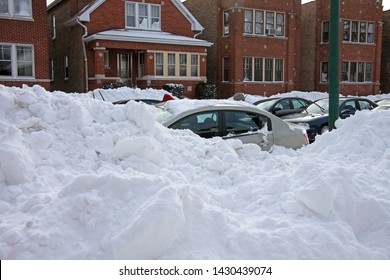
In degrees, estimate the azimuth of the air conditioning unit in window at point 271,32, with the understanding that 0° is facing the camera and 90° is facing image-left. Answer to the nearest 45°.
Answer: approximately 0°

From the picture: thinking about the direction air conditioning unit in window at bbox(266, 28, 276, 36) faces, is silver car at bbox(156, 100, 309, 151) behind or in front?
in front

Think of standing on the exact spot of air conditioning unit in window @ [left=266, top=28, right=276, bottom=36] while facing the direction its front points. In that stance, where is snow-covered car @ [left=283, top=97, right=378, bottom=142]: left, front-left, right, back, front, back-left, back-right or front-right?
front

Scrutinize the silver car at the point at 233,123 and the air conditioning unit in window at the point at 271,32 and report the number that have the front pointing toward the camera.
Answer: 1

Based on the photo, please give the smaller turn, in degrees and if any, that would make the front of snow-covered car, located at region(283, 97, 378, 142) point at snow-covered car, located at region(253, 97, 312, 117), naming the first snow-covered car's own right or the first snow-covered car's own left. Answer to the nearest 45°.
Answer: approximately 90° to the first snow-covered car's own right

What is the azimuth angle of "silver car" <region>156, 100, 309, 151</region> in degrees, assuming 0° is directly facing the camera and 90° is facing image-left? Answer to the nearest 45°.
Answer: approximately 90°

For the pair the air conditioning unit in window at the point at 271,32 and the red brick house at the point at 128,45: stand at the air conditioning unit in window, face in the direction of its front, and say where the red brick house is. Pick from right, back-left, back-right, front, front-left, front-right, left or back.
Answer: front-right

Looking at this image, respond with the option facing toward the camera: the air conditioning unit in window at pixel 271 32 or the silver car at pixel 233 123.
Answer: the air conditioning unit in window

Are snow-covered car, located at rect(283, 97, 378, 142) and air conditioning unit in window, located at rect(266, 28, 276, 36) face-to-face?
no

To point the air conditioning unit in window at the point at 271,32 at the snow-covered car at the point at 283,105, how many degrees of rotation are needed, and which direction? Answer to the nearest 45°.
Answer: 0° — it already faces it

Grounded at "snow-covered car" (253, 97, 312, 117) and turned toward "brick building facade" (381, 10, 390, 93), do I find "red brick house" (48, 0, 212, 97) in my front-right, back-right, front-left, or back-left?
front-left

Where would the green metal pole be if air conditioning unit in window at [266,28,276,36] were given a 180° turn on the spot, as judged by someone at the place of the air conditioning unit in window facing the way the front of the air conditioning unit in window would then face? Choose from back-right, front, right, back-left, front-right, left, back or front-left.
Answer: back

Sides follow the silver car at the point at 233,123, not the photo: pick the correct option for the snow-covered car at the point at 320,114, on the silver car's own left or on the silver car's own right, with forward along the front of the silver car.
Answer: on the silver car's own right
